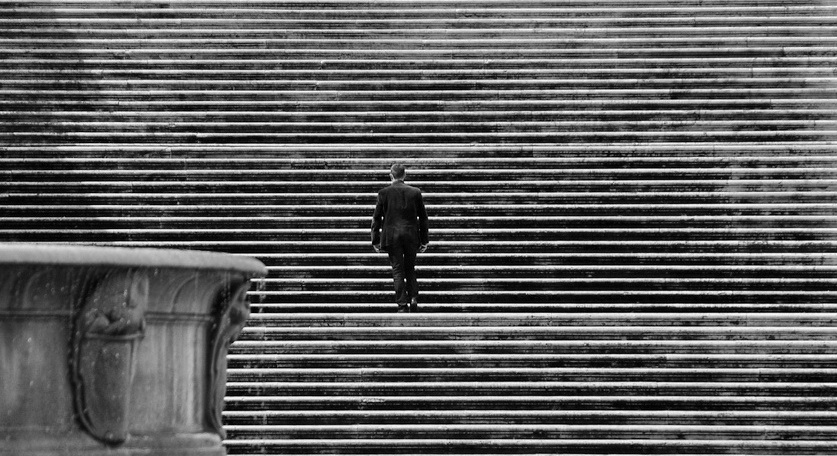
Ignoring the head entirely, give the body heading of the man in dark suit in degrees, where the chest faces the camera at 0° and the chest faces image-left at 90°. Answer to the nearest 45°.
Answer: approximately 180°

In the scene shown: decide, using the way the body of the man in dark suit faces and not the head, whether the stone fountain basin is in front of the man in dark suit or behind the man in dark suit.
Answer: behind
